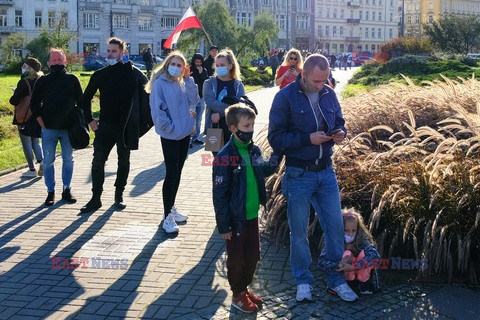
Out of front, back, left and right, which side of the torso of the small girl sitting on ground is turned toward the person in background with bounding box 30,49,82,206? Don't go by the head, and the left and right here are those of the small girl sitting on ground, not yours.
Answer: right

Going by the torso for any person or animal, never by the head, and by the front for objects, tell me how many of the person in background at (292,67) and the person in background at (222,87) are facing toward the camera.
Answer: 2

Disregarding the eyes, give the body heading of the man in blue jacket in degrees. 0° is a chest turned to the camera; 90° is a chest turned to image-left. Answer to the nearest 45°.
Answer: approximately 315°

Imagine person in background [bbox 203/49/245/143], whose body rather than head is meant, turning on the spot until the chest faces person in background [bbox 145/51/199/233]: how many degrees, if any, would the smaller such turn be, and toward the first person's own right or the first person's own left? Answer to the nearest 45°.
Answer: approximately 45° to the first person's own right

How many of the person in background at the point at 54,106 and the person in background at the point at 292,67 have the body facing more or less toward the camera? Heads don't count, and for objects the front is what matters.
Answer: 2

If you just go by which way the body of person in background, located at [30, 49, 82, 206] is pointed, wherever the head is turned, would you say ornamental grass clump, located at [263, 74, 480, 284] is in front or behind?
in front
